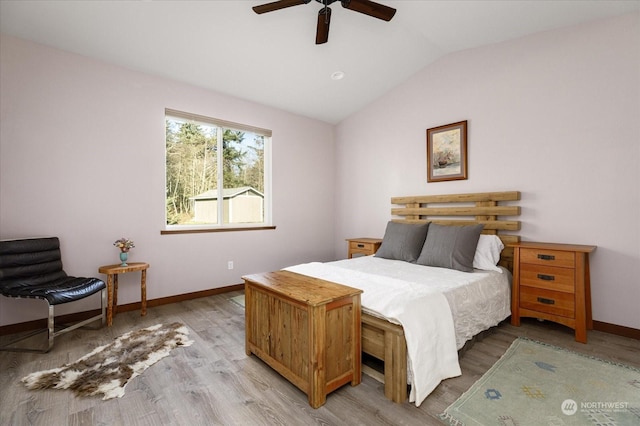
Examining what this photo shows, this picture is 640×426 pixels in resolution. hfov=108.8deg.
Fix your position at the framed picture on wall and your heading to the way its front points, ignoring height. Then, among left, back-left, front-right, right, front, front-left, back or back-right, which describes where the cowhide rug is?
front

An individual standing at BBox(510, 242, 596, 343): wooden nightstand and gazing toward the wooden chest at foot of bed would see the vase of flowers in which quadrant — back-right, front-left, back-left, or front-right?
front-right

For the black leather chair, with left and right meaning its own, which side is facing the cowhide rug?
front

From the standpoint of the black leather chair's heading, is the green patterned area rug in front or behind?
in front

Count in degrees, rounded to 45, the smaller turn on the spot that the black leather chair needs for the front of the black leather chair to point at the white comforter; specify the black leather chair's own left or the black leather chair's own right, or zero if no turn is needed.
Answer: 0° — it already faces it

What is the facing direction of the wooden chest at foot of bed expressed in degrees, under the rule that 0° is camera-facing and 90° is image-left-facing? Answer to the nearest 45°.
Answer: approximately 45°

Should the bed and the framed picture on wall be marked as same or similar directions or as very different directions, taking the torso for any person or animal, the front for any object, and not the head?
same or similar directions

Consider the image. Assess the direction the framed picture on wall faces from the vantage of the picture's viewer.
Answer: facing the viewer and to the left of the viewer

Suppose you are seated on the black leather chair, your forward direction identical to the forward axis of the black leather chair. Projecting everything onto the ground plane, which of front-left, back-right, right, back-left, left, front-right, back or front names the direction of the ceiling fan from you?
front

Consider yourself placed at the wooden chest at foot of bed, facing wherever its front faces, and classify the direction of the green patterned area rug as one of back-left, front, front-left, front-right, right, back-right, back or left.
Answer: back-left

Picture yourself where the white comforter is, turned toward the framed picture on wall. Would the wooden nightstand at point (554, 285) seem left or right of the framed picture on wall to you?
right
